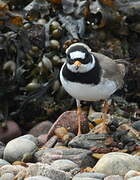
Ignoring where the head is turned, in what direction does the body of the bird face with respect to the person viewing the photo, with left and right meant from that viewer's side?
facing the viewer and to the left of the viewer

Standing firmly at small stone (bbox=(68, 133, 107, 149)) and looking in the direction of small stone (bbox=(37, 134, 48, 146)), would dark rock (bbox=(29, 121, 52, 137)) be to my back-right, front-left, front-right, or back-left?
front-right

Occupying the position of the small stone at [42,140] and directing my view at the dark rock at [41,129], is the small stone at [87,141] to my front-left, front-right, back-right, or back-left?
back-right

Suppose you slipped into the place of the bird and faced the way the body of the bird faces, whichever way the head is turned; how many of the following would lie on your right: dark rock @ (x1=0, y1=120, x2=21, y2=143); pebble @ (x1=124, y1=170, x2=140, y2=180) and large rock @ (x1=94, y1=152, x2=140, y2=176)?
1

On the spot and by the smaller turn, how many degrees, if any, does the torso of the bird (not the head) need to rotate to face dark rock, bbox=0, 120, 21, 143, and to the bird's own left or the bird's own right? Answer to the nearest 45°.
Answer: approximately 90° to the bird's own right

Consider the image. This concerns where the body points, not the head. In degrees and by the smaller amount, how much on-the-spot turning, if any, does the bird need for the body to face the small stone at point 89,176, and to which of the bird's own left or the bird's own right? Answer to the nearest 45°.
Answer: approximately 45° to the bird's own left

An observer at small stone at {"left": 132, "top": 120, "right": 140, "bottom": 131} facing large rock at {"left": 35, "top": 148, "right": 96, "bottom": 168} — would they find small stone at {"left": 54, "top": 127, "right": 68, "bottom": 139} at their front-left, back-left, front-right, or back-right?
front-right

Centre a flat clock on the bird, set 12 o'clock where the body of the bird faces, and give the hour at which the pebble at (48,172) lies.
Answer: The pebble is roughly at 11 o'clock from the bird.

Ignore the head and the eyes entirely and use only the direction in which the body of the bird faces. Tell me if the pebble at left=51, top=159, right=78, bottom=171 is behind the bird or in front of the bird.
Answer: in front

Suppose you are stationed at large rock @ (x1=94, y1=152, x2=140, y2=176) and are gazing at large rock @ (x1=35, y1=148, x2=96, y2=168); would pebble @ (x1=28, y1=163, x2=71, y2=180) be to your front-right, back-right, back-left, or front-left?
front-left
